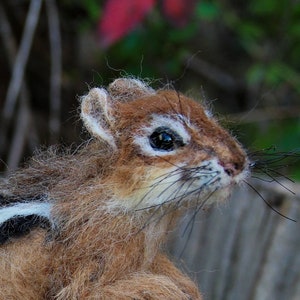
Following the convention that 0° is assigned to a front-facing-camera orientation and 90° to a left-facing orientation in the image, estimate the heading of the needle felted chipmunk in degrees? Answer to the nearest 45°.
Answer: approximately 270°

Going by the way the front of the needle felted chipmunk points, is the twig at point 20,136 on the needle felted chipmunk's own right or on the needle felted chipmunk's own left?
on the needle felted chipmunk's own left

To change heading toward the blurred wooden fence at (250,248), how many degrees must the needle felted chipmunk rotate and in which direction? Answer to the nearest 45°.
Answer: approximately 45° to its left

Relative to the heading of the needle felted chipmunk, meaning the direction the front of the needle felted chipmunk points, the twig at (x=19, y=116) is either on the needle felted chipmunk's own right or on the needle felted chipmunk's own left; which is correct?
on the needle felted chipmunk's own left

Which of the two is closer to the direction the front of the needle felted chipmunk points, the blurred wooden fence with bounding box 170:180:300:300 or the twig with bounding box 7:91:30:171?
the blurred wooden fence
